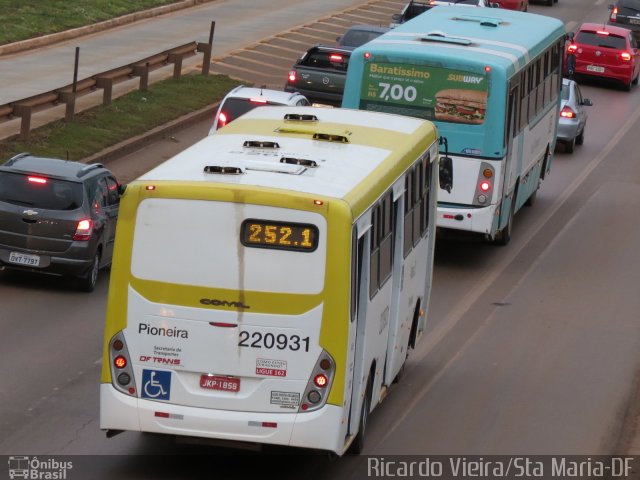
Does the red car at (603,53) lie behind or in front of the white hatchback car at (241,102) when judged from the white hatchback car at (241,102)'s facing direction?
in front

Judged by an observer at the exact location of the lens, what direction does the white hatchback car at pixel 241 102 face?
facing away from the viewer and to the right of the viewer

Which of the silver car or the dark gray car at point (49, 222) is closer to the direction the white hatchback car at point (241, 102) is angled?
the silver car

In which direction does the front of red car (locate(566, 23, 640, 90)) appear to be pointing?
away from the camera

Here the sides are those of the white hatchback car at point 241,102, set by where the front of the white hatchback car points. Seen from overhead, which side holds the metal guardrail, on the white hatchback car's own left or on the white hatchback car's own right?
on the white hatchback car's own left

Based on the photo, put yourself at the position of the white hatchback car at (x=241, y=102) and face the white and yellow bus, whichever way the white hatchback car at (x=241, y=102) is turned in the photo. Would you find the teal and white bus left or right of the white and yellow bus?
left

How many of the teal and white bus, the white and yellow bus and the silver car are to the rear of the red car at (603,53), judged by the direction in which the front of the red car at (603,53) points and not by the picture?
3

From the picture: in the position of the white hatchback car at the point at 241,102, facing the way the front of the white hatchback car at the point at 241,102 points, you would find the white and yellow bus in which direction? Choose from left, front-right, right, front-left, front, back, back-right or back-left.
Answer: back-right

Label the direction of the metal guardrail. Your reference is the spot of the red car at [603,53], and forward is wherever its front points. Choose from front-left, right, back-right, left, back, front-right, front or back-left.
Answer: back-left

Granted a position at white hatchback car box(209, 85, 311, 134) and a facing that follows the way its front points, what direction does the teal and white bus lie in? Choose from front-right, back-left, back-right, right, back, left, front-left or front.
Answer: right

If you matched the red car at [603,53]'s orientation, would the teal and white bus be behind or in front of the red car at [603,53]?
behind

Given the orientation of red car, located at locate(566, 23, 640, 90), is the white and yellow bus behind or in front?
behind
